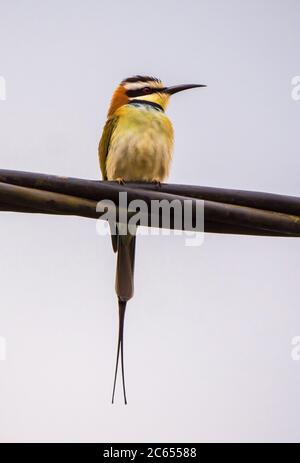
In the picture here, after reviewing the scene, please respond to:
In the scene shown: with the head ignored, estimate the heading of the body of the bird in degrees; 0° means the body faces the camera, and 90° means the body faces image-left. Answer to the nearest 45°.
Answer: approximately 315°
